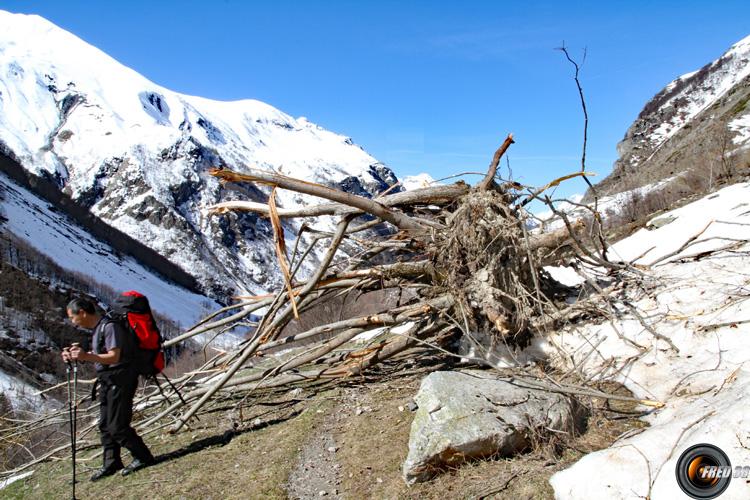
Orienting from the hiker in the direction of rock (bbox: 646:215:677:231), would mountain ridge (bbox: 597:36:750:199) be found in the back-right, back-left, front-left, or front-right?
front-left

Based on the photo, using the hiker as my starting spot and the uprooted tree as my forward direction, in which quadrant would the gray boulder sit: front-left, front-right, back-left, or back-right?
front-right

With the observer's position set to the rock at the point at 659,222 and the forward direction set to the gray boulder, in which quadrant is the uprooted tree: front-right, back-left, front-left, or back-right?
front-right

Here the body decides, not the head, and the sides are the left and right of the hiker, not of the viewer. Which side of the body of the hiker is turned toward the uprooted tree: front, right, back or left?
back

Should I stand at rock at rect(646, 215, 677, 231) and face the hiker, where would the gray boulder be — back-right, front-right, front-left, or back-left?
front-left

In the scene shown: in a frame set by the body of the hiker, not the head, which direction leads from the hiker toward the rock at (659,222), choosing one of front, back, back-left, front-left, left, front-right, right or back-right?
back

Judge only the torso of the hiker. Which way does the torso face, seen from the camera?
to the viewer's left

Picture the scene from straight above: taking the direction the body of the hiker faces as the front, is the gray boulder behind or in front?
behind

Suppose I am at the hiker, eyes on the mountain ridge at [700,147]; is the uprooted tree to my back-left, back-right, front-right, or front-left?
front-right

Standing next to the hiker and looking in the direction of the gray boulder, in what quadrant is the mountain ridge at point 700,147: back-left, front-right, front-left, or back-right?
front-left

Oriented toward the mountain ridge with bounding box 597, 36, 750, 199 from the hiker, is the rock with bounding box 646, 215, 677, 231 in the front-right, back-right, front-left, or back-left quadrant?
front-right

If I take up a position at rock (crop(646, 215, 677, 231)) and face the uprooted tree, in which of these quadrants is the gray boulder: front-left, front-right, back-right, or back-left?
front-left
